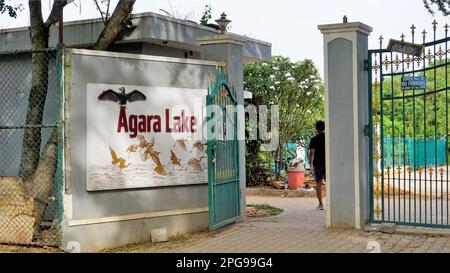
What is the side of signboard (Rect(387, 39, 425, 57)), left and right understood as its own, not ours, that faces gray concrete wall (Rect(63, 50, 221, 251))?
right

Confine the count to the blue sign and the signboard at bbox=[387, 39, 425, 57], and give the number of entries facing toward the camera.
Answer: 2

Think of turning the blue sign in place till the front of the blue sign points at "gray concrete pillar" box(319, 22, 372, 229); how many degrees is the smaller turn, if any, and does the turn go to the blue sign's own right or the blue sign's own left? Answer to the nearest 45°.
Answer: approximately 90° to the blue sign's own right

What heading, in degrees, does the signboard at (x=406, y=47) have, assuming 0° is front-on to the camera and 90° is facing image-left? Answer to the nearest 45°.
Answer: approximately 0°

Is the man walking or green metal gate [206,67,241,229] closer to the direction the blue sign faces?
the green metal gate

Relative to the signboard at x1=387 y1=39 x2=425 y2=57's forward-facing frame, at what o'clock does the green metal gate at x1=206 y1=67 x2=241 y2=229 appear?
The green metal gate is roughly at 3 o'clock from the signboard.

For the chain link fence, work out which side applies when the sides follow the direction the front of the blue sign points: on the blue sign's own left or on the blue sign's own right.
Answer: on the blue sign's own right

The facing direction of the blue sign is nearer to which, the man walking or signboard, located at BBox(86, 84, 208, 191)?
the signboard

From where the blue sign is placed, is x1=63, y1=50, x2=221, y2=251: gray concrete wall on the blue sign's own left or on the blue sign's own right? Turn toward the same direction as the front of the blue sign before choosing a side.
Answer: on the blue sign's own right

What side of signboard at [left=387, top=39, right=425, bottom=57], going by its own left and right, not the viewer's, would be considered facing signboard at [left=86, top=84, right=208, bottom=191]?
right
